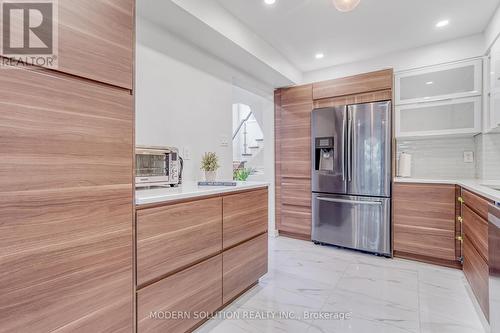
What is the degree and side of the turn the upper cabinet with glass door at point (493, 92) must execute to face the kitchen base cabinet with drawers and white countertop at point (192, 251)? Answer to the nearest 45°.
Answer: approximately 45° to its left

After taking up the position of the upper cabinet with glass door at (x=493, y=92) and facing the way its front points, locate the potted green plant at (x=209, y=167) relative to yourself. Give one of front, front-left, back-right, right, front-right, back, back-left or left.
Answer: front-left

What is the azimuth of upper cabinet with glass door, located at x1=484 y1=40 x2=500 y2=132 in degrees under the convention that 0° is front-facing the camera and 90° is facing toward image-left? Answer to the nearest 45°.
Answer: approximately 90°

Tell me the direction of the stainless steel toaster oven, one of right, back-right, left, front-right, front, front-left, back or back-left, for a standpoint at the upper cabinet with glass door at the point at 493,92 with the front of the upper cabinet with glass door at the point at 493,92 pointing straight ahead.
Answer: front-left

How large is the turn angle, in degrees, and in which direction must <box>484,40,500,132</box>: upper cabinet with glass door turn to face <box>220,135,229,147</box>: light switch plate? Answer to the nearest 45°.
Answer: approximately 45° to its left

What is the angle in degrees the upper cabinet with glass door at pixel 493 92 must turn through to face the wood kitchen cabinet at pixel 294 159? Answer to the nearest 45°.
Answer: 0° — it already faces it

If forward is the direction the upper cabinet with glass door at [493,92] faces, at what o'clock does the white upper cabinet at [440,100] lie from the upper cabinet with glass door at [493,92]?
The white upper cabinet is roughly at 1 o'clock from the upper cabinet with glass door.

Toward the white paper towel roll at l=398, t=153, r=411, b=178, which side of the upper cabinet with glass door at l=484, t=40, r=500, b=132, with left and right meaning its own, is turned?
front
